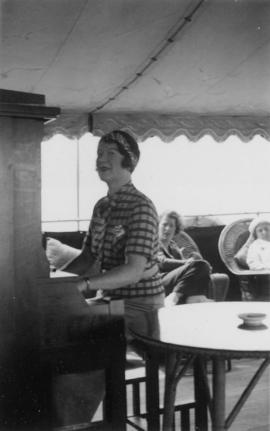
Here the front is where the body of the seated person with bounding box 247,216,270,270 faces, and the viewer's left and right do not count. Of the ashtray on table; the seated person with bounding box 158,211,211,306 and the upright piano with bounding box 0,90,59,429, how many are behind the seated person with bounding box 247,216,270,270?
0

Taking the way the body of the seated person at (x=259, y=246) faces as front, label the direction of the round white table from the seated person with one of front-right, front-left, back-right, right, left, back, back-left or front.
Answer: front

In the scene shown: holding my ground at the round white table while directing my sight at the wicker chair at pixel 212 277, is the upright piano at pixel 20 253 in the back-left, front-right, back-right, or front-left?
back-left

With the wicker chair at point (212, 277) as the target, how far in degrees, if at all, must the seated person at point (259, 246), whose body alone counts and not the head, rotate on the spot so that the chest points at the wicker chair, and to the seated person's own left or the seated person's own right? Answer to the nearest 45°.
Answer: approximately 45° to the seated person's own right

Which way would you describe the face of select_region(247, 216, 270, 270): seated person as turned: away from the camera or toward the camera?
toward the camera

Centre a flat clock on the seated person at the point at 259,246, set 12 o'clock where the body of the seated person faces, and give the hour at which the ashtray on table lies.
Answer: The ashtray on table is roughly at 12 o'clock from the seated person.

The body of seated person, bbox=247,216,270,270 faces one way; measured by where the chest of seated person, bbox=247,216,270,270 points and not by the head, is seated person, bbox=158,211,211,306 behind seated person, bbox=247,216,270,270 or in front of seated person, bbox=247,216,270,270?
in front

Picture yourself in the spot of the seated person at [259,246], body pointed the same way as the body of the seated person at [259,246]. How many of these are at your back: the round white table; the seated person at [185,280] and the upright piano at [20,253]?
0

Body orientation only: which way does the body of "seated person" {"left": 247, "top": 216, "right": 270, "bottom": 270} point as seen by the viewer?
toward the camera
